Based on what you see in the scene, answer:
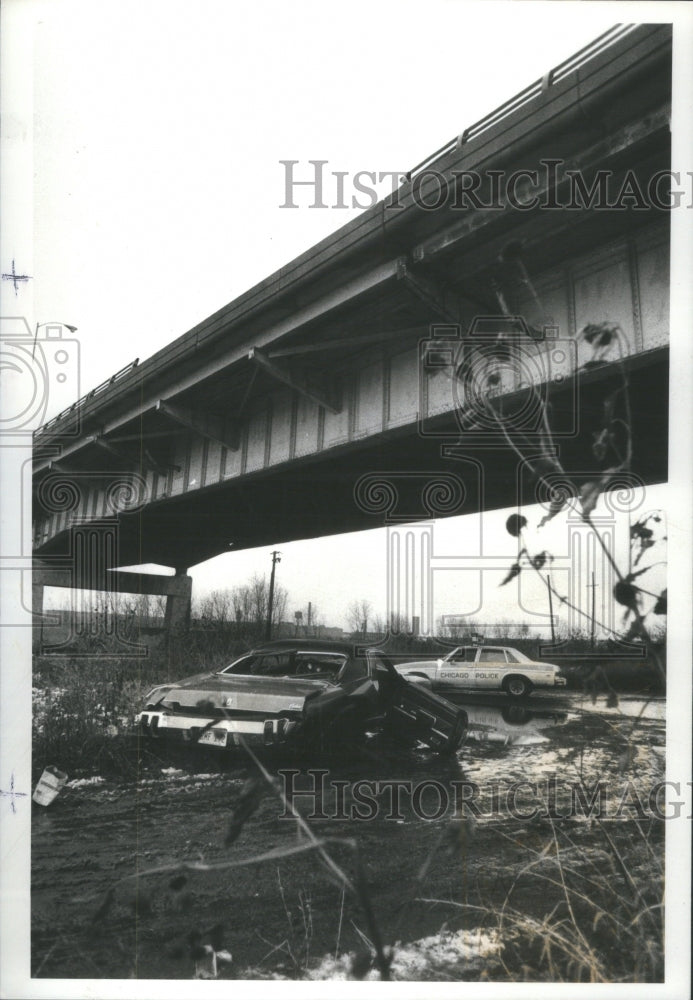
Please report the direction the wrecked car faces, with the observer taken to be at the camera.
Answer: facing away from the viewer and to the right of the viewer
